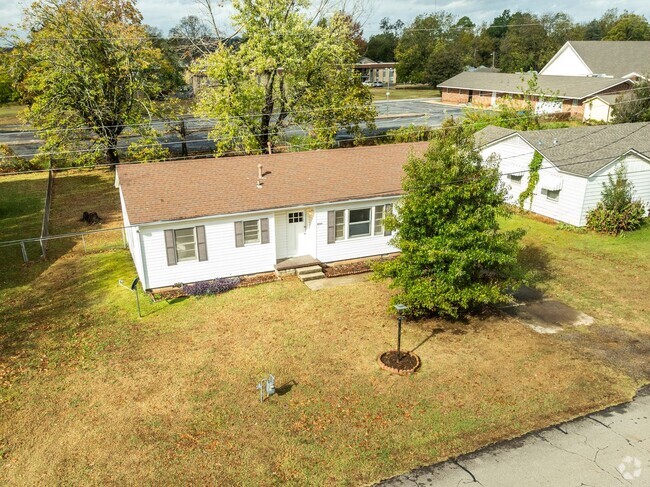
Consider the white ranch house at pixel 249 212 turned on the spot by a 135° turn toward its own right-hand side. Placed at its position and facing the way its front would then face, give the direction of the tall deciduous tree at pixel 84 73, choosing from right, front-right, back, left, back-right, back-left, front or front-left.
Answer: front

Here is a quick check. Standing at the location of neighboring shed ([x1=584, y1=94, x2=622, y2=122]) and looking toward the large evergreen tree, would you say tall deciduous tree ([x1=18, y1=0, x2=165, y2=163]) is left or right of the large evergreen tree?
right

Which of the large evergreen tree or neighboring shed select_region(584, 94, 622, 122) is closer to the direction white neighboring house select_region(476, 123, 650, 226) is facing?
the large evergreen tree

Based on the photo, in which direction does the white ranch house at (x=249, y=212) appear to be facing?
toward the camera

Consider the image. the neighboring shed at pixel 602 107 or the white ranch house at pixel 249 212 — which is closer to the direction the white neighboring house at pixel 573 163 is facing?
the white ranch house

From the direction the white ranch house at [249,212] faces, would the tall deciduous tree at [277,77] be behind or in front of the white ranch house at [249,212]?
behind

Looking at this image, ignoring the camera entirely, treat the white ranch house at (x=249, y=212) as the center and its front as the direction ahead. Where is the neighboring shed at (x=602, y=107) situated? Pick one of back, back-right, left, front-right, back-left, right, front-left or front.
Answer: back-left

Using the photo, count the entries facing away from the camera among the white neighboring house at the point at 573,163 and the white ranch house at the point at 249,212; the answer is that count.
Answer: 0

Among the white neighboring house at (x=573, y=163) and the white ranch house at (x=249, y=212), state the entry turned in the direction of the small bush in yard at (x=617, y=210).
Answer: the white neighboring house
